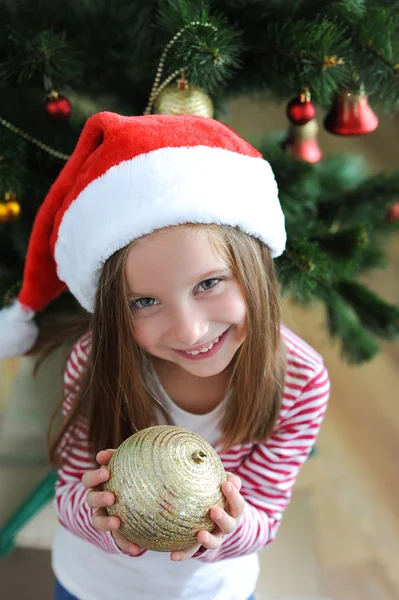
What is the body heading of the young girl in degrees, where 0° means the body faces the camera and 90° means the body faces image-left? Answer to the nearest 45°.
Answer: approximately 0°
